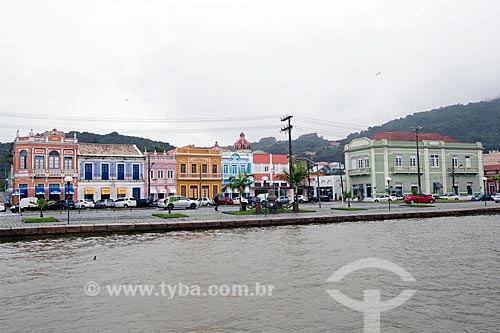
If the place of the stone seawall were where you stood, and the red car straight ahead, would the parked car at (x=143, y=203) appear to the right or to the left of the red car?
left

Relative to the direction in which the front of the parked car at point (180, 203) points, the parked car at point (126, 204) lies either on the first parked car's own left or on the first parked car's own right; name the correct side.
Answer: on the first parked car's own left

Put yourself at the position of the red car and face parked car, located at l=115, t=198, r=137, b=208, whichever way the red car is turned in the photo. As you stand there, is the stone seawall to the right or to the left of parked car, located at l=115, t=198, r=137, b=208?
left
